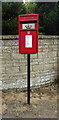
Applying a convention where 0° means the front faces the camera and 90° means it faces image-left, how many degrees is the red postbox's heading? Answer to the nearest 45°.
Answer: approximately 0°
